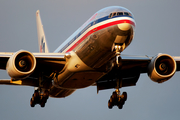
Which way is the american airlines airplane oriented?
toward the camera
